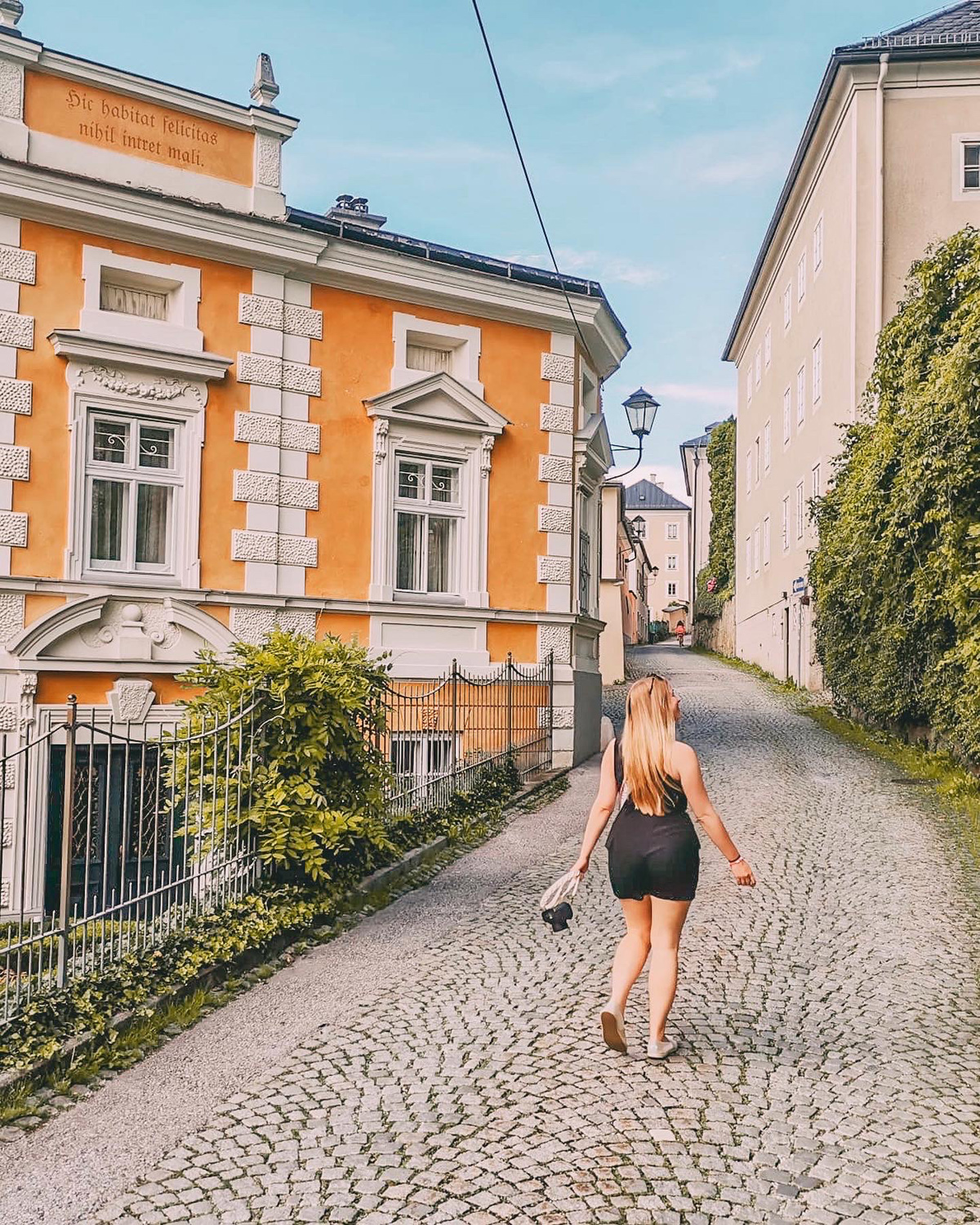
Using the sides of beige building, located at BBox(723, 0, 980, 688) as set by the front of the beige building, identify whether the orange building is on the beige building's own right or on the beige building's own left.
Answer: on the beige building's own left

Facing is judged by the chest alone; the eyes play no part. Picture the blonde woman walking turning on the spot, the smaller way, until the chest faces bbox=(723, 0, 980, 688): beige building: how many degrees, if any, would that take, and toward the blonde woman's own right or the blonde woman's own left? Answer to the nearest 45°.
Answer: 0° — they already face it

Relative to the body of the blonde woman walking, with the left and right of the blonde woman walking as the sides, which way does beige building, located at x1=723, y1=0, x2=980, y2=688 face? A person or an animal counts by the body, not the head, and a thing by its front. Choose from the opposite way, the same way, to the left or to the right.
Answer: to the left

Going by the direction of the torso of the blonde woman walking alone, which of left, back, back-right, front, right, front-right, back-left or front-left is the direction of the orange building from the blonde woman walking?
front-left

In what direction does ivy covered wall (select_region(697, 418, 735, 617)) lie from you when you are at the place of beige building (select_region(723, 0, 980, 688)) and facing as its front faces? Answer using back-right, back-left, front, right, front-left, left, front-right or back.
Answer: right

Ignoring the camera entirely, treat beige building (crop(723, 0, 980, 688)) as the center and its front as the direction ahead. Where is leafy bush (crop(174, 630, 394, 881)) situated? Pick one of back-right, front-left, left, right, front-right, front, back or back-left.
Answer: left

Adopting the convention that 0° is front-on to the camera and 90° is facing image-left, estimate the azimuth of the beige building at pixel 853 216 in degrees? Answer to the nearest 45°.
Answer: approximately 90°

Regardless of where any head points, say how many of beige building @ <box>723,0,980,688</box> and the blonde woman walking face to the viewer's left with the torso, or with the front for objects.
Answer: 1

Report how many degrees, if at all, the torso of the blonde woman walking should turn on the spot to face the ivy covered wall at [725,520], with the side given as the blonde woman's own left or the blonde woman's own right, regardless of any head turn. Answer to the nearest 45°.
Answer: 0° — they already face it

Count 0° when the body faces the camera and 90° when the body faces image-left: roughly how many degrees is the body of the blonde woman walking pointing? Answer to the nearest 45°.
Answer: approximately 180°

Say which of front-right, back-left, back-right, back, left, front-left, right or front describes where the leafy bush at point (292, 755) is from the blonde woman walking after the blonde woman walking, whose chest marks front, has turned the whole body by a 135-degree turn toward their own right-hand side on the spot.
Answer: back

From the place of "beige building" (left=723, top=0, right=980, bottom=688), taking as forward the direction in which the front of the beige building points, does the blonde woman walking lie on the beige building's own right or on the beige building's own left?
on the beige building's own left
